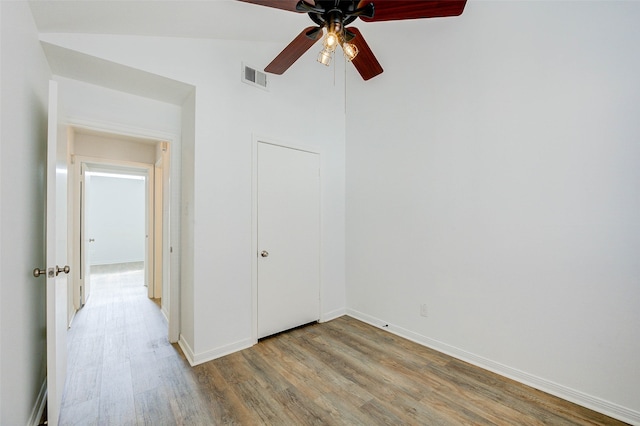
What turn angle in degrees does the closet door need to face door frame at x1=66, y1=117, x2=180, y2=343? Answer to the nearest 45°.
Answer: approximately 135° to its right

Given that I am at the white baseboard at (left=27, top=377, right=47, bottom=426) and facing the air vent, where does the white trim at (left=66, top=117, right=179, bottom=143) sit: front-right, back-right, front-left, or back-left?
front-left

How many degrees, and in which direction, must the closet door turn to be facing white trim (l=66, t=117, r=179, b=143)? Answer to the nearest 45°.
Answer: approximately 135° to its right

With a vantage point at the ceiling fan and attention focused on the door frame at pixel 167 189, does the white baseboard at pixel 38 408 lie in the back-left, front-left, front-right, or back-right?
front-left
